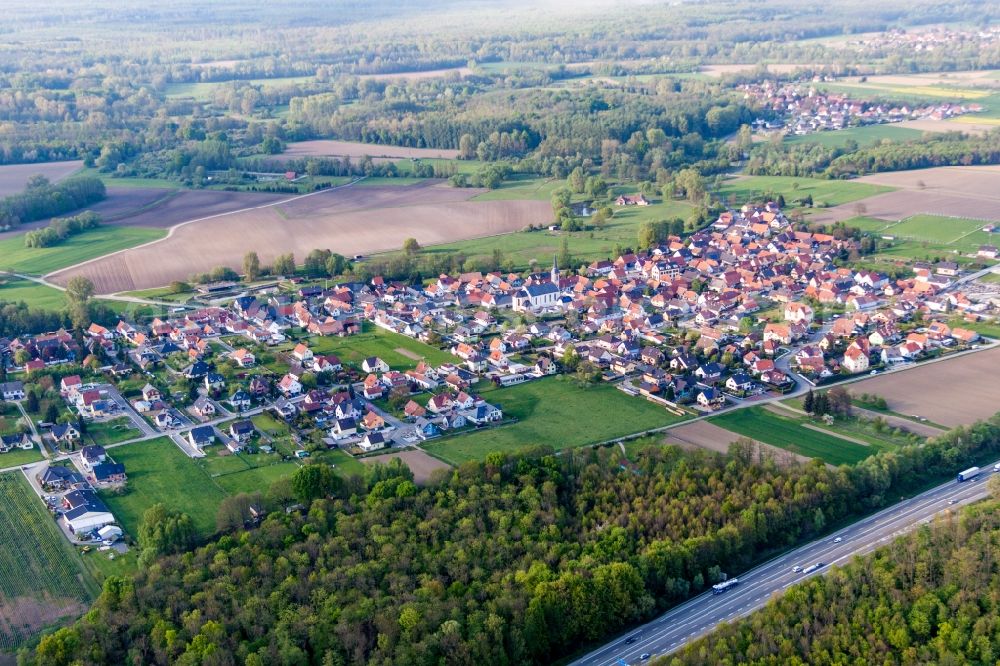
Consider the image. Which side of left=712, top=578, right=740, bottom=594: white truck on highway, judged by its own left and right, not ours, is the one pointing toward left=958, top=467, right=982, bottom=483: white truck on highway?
back

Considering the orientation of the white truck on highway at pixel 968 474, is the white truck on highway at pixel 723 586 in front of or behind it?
in front

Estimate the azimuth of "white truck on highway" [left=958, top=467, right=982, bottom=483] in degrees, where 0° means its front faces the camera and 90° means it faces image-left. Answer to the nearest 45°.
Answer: approximately 45°

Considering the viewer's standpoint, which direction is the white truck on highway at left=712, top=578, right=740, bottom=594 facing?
facing the viewer and to the left of the viewer

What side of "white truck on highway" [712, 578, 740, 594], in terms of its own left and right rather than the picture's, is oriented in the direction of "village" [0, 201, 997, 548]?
right

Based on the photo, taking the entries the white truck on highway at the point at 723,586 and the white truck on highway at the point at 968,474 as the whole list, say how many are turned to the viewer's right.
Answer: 0

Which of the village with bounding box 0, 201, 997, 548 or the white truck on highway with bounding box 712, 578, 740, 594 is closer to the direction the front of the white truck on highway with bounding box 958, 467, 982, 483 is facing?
the white truck on highway
